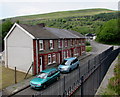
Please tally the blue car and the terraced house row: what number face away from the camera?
0

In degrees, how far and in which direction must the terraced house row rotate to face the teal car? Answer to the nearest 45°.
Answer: approximately 45° to its right

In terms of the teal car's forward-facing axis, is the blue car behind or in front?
behind

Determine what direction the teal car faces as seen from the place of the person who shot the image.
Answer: facing the viewer and to the left of the viewer

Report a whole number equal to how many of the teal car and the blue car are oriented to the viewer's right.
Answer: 0

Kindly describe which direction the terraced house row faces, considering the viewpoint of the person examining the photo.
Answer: facing the viewer and to the right of the viewer

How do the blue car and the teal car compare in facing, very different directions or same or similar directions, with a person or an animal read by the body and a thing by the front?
same or similar directions

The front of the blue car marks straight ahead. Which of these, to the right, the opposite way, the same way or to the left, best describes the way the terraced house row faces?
to the left

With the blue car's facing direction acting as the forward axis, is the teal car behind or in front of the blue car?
in front

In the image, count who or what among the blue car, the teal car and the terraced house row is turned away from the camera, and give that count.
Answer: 0

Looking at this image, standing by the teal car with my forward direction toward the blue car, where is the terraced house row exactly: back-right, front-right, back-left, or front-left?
front-left

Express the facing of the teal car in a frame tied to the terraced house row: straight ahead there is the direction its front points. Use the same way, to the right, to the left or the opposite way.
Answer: to the right
